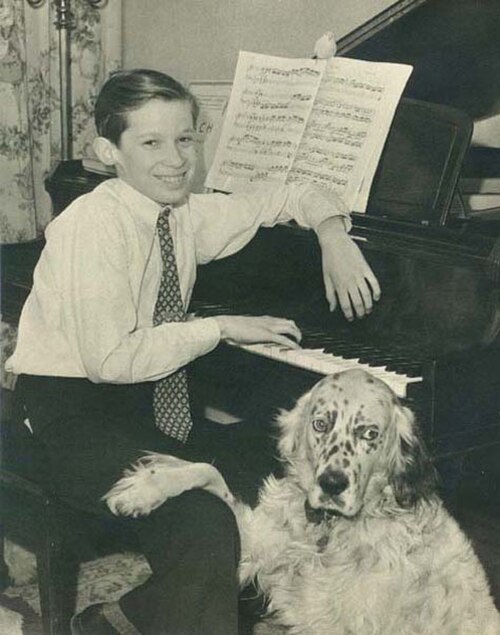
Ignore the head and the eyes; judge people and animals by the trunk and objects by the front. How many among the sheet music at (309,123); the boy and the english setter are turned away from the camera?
0

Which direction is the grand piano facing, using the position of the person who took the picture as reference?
facing the viewer and to the left of the viewer

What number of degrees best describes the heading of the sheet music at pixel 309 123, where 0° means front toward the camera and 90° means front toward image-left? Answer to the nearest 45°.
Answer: approximately 45°

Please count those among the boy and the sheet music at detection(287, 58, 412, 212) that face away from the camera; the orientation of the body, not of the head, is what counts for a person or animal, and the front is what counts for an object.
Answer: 0

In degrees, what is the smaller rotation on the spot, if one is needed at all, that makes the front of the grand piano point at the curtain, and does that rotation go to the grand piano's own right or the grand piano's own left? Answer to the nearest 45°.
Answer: approximately 90° to the grand piano's own right

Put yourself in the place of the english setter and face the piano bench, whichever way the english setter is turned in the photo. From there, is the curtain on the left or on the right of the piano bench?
right

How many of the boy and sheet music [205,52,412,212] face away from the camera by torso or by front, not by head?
0

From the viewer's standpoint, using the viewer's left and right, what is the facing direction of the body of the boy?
facing the viewer and to the right of the viewer

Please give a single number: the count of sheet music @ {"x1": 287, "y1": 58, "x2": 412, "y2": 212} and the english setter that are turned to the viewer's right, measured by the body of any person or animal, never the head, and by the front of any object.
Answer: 0

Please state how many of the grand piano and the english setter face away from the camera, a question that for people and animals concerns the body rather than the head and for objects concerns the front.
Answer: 0

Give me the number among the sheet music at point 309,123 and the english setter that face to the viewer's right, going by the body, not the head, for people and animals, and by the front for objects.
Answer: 0
